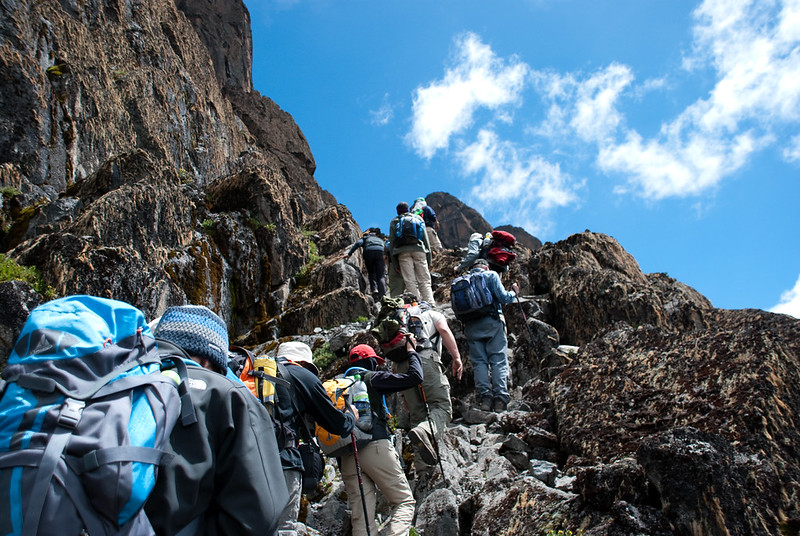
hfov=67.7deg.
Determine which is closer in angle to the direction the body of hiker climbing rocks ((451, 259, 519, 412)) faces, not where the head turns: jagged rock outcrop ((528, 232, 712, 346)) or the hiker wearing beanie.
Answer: the jagged rock outcrop

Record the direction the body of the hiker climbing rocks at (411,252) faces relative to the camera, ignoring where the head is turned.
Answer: away from the camera

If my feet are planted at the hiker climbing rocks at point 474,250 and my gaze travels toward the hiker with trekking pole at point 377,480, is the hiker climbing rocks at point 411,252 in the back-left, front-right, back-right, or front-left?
front-right

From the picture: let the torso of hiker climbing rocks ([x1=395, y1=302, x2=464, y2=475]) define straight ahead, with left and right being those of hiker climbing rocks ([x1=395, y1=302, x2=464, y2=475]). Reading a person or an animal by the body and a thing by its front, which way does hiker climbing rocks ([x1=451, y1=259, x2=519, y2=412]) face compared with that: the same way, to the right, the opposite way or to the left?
the same way

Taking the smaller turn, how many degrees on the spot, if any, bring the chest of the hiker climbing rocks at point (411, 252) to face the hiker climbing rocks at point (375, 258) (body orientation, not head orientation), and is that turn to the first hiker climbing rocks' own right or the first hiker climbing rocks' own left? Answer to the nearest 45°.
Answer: approximately 45° to the first hiker climbing rocks' own left

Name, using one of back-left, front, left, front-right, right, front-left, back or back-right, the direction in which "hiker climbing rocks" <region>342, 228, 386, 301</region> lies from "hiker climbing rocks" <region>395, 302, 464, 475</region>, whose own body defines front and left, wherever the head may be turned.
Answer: front-left

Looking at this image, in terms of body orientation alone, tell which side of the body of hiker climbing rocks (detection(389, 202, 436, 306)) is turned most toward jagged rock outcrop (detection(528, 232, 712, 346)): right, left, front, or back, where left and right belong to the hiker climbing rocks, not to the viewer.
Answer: right

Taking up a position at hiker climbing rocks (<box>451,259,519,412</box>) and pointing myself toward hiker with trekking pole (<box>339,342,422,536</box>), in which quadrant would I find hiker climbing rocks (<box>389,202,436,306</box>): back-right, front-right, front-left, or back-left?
back-right

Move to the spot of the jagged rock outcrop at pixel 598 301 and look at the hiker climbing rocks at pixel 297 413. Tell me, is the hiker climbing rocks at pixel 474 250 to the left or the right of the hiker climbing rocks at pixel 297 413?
right

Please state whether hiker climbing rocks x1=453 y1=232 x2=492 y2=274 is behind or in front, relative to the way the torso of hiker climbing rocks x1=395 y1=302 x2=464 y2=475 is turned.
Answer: in front
